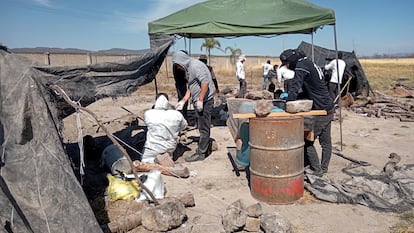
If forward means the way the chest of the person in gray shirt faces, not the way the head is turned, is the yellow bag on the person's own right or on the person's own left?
on the person's own left

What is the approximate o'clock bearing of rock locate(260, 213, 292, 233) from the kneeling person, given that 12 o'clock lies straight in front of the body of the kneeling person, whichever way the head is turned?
The rock is roughly at 5 o'clock from the kneeling person.

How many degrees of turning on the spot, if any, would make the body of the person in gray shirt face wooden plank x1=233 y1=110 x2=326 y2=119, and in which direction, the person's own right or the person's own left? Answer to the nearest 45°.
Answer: approximately 135° to the person's own left

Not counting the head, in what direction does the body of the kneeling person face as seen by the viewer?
away from the camera

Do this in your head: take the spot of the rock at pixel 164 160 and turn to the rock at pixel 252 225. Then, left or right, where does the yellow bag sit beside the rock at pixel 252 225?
right

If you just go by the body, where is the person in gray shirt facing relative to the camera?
to the viewer's left

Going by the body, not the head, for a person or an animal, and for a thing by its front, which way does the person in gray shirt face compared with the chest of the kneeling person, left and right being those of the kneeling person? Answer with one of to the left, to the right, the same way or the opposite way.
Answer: to the left

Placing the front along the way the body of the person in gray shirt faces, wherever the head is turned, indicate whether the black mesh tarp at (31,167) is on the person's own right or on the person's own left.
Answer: on the person's own left
